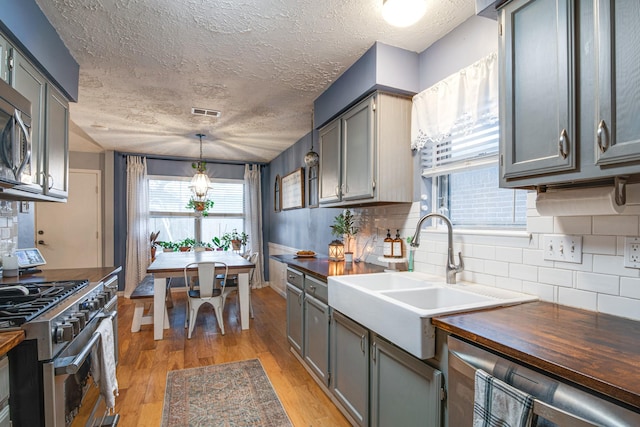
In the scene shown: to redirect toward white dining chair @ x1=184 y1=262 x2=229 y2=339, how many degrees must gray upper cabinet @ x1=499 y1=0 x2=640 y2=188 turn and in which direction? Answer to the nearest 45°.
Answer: approximately 45° to its right

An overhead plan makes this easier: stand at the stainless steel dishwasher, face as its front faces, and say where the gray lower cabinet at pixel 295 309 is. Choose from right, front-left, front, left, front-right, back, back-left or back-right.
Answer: right

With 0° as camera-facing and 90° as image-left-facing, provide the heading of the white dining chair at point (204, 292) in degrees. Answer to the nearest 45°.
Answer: approximately 180°

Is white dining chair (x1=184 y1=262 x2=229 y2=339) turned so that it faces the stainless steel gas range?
no

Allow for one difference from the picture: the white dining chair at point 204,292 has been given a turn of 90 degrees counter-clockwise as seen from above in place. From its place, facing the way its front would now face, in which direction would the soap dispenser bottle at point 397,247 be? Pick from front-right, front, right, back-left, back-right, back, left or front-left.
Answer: back-left

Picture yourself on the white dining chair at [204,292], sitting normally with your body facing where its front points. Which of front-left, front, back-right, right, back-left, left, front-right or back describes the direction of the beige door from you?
front-left

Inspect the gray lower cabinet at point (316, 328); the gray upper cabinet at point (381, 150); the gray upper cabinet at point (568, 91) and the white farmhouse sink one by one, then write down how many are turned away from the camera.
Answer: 0

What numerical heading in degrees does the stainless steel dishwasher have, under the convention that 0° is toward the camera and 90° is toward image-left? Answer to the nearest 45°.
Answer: approximately 45°

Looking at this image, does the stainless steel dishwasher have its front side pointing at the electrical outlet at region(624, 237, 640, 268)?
no

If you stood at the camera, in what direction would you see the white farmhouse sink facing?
facing the viewer and to the left of the viewer

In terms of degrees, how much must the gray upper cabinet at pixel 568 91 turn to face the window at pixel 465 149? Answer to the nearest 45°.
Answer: approximately 90° to its right

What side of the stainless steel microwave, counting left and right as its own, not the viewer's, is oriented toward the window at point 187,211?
left

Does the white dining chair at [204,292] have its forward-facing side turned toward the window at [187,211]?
yes

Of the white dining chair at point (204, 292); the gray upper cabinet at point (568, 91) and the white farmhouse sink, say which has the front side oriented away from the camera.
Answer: the white dining chair

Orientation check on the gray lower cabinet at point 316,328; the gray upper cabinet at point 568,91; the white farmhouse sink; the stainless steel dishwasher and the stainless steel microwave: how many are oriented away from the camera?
0

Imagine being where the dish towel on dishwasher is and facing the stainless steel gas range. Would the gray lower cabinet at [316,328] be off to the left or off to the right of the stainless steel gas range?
right

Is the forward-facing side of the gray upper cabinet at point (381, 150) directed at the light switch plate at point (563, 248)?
no

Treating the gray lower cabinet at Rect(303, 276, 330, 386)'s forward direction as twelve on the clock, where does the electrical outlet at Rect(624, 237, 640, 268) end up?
The electrical outlet is roughly at 9 o'clock from the gray lower cabinet.

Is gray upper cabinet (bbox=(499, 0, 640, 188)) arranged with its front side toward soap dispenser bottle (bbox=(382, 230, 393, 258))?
no
